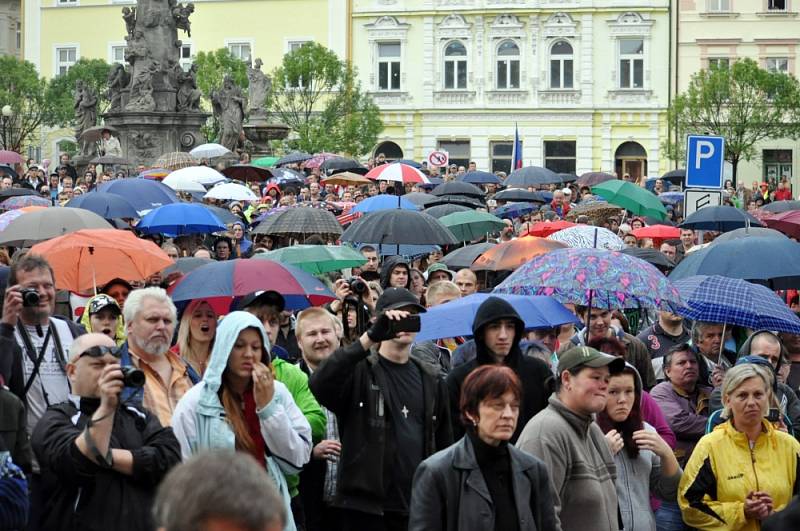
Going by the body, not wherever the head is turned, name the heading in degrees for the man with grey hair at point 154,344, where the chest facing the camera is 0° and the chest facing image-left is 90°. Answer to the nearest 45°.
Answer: approximately 315°

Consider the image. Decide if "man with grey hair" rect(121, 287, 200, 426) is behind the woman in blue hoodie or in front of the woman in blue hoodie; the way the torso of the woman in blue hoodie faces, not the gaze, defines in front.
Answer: behind

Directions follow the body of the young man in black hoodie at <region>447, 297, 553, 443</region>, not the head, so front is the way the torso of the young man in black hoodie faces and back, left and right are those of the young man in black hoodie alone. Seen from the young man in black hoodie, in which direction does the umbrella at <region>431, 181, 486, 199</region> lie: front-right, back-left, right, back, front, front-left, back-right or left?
back

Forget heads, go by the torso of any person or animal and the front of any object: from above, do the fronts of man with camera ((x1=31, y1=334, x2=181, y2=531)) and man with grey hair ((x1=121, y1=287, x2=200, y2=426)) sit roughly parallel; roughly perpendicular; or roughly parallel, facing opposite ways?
roughly parallel

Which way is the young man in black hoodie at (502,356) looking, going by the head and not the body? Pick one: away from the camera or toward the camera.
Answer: toward the camera

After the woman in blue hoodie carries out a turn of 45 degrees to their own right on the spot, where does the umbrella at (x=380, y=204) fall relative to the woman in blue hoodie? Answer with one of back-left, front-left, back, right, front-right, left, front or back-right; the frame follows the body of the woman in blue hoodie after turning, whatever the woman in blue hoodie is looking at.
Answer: back

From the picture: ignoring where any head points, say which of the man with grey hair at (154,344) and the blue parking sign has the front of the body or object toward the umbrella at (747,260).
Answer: the blue parking sign

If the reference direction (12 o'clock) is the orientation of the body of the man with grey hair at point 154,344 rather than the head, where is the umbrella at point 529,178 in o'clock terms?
The umbrella is roughly at 8 o'clock from the man with grey hair.

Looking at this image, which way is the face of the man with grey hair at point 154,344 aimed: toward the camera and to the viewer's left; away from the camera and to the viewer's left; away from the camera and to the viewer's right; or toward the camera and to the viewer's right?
toward the camera and to the viewer's right

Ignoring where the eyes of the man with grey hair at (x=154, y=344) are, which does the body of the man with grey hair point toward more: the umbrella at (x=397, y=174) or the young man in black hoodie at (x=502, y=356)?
the young man in black hoodie

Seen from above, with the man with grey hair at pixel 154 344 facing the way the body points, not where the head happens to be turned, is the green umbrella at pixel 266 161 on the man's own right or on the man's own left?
on the man's own left

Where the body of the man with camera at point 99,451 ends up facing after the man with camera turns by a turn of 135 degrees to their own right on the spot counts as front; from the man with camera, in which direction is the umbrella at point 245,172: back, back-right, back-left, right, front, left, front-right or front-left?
right

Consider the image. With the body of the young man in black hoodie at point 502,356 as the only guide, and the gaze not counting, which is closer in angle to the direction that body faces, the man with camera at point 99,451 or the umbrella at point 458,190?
the man with camera

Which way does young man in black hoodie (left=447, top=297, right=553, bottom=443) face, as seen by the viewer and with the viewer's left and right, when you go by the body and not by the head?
facing the viewer

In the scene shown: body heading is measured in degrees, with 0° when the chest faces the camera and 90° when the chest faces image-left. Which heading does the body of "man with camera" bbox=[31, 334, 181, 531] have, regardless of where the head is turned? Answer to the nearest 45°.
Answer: approximately 315°

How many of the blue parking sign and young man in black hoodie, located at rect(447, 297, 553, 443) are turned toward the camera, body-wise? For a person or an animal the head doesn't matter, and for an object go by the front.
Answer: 2

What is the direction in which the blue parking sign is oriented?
toward the camera

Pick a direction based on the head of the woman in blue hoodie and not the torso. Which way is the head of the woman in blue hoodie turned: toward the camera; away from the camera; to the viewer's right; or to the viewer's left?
toward the camera

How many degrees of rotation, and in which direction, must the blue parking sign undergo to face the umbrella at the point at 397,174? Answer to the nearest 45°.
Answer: approximately 135° to its right

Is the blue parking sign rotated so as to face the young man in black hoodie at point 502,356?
yes

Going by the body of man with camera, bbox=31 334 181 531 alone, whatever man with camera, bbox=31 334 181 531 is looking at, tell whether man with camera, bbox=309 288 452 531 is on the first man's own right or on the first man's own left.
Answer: on the first man's own left
